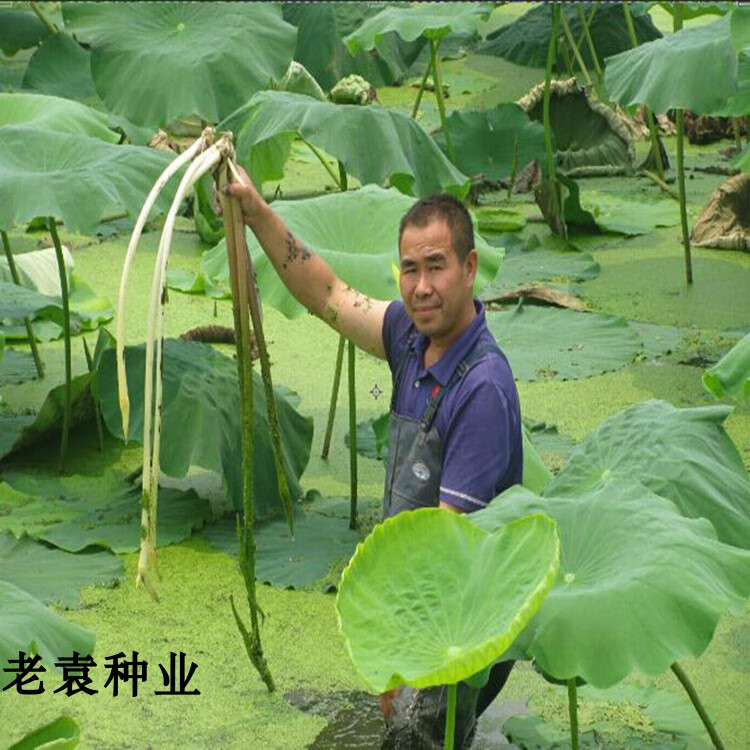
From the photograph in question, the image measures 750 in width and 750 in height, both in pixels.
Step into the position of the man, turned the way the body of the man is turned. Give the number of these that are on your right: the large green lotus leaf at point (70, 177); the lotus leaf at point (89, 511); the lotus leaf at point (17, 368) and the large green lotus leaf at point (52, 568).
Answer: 4

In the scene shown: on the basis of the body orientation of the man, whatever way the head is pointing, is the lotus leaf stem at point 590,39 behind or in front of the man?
behind

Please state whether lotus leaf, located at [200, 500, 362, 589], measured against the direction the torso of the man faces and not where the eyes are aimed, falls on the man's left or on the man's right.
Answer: on the man's right

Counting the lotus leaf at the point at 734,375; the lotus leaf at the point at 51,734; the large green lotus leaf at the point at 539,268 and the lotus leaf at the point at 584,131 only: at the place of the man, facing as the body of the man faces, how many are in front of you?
1

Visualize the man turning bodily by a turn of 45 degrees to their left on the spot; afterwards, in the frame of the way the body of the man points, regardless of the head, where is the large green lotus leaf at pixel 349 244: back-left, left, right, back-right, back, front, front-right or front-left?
back

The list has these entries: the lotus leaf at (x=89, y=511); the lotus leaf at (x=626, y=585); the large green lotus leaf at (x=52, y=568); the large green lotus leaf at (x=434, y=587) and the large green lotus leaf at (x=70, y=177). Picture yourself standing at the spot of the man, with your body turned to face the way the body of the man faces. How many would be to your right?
3

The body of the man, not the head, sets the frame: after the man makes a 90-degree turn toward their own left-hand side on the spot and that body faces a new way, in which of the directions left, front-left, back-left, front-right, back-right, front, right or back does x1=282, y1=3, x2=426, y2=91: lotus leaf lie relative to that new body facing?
back-left

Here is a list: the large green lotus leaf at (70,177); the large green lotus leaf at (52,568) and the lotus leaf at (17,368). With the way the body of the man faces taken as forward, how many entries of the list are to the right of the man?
3

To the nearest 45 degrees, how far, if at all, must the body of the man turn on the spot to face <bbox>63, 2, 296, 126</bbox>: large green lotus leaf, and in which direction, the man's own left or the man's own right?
approximately 135° to the man's own right

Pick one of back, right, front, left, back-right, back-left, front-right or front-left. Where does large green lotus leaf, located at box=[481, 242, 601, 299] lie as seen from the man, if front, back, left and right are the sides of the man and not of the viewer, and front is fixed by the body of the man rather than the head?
back-right

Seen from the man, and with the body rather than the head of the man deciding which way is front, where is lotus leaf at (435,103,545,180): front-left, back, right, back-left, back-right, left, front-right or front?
back-right

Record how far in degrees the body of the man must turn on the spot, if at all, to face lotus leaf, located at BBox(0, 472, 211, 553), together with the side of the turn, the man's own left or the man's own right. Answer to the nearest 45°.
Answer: approximately 90° to the man's own right

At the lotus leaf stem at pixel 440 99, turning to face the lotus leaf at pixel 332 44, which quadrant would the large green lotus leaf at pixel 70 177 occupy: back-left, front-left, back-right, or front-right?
back-left

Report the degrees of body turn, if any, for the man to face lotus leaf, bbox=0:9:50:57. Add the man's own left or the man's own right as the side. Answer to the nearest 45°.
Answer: approximately 135° to the man's own right

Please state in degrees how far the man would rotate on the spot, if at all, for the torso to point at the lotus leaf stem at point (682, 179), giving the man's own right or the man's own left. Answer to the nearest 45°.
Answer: approximately 135° to the man's own right

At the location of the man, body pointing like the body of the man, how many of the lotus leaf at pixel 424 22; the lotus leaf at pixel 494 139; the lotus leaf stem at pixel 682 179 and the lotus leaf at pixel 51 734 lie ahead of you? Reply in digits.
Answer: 1

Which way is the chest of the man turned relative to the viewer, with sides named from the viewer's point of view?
facing the viewer and to the left of the viewer

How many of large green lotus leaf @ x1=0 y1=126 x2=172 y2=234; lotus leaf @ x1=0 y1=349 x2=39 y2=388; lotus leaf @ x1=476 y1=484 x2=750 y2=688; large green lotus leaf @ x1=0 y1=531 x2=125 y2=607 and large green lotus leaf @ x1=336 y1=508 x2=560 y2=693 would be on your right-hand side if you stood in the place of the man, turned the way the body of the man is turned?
3

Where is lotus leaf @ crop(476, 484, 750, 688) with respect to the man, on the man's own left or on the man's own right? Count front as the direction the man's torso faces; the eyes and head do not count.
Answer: on the man's own left
